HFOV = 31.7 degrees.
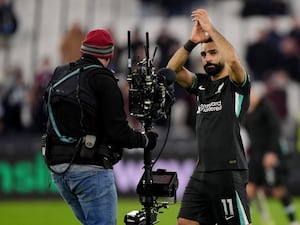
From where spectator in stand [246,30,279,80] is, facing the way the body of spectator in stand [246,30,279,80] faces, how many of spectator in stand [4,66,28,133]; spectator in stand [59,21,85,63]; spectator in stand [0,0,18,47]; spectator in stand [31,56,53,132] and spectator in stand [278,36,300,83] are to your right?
4

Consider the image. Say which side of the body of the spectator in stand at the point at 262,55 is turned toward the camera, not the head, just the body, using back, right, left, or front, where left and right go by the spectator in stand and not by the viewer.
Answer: front

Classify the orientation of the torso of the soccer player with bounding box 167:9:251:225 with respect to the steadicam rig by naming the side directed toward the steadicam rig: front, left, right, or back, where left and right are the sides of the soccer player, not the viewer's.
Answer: front

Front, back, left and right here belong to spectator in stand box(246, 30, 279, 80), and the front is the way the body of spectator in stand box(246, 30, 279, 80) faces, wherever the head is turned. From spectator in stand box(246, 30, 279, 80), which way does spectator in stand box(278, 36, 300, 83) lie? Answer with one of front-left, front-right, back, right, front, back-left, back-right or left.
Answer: left

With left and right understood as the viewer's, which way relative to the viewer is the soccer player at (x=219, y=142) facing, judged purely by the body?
facing the viewer and to the left of the viewer

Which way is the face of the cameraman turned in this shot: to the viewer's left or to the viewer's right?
to the viewer's right

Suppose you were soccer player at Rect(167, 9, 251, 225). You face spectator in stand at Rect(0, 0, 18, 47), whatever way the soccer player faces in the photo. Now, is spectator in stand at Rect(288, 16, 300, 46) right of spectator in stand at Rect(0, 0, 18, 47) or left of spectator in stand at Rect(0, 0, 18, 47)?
right

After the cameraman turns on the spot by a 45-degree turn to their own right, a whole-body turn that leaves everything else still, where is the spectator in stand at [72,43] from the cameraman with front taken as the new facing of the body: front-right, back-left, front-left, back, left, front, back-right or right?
left

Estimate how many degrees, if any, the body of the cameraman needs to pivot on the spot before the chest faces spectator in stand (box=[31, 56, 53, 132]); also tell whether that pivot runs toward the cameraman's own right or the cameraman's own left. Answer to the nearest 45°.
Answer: approximately 45° to the cameraman's own left

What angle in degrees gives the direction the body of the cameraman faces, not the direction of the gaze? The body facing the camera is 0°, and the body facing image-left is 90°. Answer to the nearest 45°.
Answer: approximately 225°

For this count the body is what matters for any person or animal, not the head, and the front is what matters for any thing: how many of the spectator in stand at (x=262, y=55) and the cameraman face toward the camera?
1
